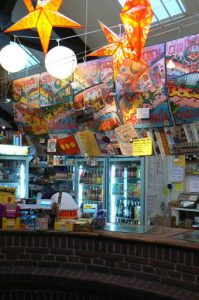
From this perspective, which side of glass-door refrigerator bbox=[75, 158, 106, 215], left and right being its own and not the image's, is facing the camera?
front

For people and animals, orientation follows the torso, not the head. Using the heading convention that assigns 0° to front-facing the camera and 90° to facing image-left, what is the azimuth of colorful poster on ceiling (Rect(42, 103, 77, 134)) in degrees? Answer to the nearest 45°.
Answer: approximately 0°

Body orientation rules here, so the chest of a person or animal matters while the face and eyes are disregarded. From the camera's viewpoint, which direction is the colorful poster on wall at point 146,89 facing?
toward the camera

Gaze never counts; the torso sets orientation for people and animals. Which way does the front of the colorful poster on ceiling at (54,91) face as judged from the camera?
facing the viewer

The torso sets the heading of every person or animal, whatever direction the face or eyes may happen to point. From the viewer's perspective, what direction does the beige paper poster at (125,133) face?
toward the camera

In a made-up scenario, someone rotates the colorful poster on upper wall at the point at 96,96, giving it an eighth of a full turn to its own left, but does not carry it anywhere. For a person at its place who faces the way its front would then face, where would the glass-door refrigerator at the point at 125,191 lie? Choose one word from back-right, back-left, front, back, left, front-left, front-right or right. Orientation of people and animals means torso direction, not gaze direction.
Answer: back-left

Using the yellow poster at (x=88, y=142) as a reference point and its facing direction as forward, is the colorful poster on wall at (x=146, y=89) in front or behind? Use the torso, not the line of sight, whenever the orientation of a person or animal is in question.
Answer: in front

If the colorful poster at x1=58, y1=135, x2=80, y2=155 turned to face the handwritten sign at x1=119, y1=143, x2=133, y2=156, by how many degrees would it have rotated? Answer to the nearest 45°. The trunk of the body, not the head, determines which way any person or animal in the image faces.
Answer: approximately 45° to its left

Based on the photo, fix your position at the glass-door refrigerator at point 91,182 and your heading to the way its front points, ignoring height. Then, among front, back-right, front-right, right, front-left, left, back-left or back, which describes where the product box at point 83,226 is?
front

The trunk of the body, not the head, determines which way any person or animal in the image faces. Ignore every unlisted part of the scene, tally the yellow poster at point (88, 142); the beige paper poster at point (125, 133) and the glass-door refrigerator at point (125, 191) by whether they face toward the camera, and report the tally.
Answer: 3

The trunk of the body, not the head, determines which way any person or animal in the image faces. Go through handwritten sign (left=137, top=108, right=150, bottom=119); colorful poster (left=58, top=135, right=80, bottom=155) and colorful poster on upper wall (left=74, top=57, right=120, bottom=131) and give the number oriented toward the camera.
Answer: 3

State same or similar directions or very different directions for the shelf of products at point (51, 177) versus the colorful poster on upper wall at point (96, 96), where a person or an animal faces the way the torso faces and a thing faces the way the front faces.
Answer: same or similar directions
